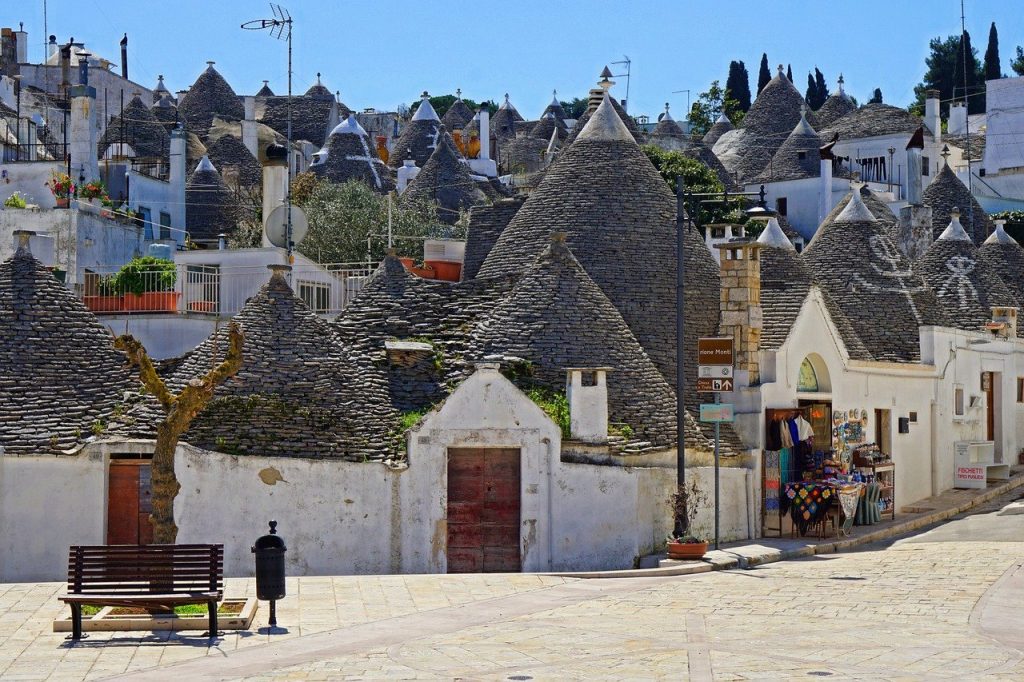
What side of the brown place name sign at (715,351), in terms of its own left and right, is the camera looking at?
front

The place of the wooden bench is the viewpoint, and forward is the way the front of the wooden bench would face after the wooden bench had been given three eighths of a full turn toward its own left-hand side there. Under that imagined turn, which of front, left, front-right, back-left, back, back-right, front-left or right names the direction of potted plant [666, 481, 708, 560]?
front

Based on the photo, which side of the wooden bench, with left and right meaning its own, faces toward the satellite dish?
back

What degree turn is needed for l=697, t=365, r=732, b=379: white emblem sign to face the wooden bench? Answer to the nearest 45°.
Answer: approximately 45° to its right

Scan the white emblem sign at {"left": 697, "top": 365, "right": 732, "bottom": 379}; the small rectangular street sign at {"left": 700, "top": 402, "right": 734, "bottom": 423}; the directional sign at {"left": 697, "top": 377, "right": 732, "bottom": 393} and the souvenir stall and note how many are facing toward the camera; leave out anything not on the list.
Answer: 4

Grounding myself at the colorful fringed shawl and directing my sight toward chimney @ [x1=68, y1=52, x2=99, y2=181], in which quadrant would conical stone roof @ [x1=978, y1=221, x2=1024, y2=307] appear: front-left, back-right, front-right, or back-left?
front-right

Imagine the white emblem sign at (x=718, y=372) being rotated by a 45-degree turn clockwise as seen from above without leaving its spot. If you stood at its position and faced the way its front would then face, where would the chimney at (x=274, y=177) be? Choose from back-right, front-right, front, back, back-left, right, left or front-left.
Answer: right

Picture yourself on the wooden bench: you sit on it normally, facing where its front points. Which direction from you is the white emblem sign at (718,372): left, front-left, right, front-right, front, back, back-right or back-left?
back-left

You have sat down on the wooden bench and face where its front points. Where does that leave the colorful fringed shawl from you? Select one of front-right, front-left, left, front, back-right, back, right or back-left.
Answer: back-left

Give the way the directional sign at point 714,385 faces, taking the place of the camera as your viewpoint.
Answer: facing the viewer

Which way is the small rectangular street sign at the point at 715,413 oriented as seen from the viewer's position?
toward the camera
